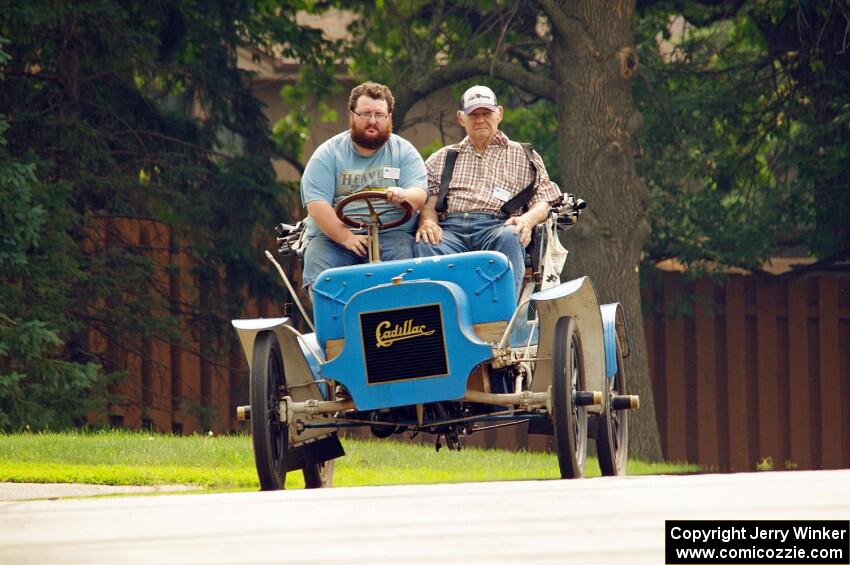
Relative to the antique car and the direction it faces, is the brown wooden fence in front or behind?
behind

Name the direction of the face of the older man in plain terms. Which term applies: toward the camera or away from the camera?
toward the camera

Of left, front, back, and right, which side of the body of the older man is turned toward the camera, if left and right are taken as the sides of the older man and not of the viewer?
front

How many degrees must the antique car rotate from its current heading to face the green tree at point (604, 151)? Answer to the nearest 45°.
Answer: approximately 180°

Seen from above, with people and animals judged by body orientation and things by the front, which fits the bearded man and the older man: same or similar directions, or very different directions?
same or similar directions

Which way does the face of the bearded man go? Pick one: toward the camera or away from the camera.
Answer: toward the camera

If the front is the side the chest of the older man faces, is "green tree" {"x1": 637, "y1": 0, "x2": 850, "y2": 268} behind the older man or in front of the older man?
behind

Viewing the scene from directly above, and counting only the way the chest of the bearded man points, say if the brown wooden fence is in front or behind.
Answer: behind

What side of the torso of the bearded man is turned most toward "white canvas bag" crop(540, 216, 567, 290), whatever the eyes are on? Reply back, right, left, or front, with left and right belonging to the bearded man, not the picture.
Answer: left

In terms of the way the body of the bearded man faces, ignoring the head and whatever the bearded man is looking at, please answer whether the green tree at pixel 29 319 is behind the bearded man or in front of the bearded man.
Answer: behind
